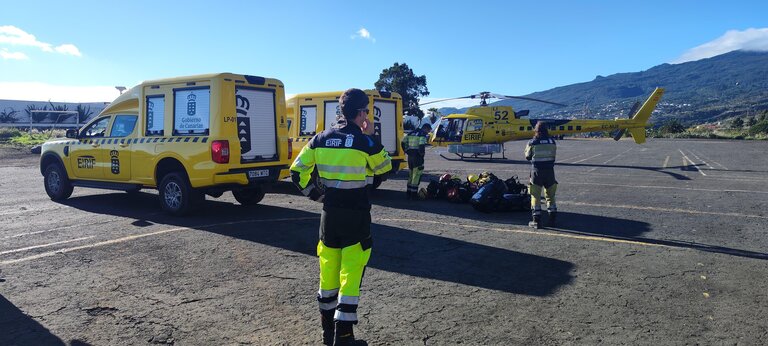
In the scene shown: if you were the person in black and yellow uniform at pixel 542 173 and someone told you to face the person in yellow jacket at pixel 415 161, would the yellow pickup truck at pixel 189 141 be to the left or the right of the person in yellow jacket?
left

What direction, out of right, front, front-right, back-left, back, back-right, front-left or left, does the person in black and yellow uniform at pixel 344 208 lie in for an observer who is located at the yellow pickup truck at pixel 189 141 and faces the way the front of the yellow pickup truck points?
back-left

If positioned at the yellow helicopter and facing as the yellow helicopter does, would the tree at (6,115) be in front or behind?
in front

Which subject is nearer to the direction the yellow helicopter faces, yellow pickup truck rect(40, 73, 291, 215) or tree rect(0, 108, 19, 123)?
the tree

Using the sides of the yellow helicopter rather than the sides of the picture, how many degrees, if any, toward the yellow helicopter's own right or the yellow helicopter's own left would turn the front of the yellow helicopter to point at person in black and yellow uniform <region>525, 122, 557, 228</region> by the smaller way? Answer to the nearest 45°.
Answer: approximately 90° to the yellow helicopter's own left

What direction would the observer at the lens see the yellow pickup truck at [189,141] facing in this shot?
facing away from the viewer and to the left of the viewer

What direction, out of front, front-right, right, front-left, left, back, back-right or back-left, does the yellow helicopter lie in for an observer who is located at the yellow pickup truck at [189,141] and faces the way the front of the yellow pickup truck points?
right

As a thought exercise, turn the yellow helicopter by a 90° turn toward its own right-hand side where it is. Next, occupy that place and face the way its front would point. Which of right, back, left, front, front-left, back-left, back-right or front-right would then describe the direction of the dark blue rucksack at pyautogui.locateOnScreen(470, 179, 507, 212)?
back

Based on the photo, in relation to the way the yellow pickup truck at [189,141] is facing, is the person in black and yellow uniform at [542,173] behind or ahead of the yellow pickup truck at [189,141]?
behind

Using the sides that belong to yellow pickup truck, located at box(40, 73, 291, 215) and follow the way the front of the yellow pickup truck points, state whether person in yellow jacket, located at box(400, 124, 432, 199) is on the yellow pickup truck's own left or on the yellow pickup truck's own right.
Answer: on the yellow pickup truck's own right

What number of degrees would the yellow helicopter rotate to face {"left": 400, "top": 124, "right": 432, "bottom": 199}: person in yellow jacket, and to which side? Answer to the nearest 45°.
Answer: approximately 90° to its left

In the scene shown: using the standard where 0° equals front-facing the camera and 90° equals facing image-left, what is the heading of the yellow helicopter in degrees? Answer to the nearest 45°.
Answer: approximately 90°

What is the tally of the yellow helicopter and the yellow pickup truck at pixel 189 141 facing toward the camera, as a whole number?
0

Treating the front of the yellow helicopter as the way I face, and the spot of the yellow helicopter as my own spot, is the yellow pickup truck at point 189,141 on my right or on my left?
on my left
